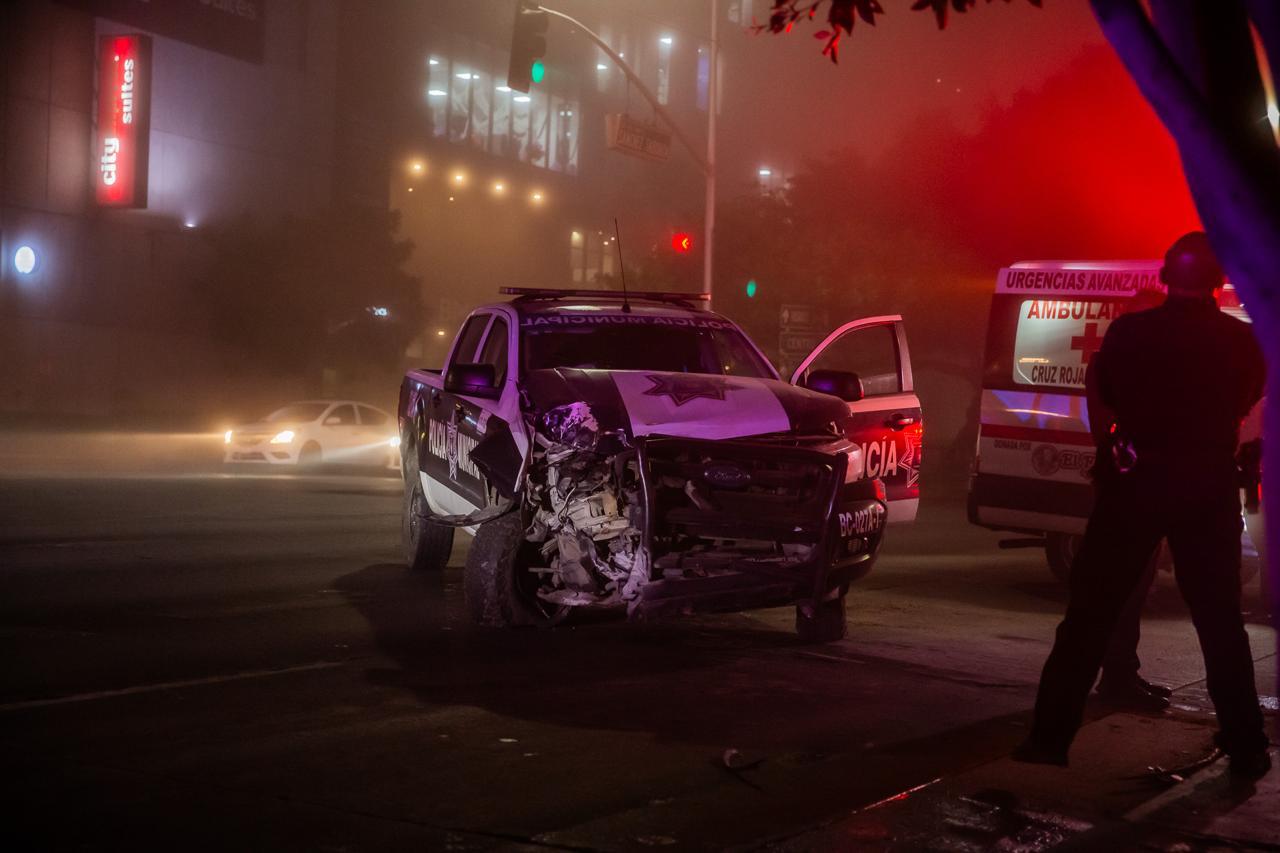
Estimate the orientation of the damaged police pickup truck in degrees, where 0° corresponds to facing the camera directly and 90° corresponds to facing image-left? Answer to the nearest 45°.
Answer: approximately 315°

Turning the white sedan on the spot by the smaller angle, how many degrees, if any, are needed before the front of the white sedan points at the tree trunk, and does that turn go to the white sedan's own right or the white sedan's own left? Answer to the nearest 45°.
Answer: approximately 45° to the white sedan's own left

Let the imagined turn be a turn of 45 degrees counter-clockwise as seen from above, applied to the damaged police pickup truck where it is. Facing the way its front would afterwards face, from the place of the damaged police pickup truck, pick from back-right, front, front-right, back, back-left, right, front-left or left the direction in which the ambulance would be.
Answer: front-left

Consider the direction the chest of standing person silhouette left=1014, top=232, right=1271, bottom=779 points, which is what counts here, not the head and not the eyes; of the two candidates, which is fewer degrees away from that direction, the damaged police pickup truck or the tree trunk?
the damaged police pickup truck

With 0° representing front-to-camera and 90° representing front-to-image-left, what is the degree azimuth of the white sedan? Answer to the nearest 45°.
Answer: approximately 45°

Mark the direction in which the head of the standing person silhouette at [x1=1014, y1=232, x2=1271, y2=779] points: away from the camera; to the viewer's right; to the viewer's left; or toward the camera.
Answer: away from the camera

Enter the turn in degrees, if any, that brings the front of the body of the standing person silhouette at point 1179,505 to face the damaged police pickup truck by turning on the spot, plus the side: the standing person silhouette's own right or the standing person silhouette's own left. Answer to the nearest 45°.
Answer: approximately 45° to the standing person silhouette's own left

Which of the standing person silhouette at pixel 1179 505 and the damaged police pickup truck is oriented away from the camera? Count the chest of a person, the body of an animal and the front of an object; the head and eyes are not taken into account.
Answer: the standing person silhouette

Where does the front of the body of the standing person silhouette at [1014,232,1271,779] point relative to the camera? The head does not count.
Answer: away from the camera
